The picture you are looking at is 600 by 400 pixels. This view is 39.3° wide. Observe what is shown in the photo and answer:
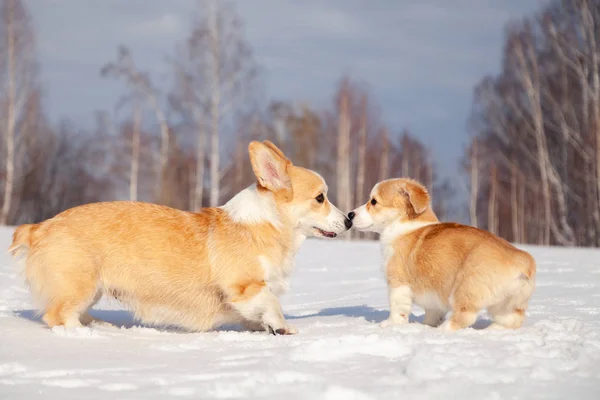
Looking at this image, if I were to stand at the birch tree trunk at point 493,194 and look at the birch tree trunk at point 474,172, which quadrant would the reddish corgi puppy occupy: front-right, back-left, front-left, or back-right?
back-left

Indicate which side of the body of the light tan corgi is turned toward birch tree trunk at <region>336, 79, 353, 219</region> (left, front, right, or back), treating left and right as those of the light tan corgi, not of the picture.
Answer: left

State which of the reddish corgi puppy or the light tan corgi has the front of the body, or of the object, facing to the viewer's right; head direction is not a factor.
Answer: the light tan corgi

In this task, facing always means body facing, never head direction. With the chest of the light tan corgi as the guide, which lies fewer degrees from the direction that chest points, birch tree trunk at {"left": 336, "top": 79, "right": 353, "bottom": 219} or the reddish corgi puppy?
the reddish corgi puppy

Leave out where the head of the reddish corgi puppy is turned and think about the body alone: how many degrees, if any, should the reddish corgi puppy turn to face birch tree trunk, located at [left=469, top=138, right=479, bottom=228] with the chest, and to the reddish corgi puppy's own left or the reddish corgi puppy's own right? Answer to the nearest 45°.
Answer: approximately 45° to the reddish corgi puppy's own right

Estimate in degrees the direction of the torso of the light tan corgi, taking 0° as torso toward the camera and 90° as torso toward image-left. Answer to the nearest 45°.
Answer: approximately 270°

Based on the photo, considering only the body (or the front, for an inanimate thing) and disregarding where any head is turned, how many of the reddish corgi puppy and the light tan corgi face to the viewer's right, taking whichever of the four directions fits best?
1

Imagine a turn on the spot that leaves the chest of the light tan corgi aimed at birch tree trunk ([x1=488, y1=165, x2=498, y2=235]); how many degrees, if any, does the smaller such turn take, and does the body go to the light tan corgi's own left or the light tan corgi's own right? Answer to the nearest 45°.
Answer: approximately 45° to the light tan corgi's own left

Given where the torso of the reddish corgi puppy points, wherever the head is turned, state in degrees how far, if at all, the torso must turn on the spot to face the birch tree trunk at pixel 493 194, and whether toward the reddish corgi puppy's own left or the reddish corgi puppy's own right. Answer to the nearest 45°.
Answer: approximately 45° to the reddish corgi puppy's own right

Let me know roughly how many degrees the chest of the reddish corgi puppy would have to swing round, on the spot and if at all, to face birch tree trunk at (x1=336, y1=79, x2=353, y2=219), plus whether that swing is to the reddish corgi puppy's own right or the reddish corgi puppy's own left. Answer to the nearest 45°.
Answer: approximately 45° to the reddish corgi puppy's own right

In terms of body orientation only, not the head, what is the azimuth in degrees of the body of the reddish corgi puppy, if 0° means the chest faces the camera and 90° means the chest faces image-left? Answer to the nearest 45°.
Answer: approximately 135°
